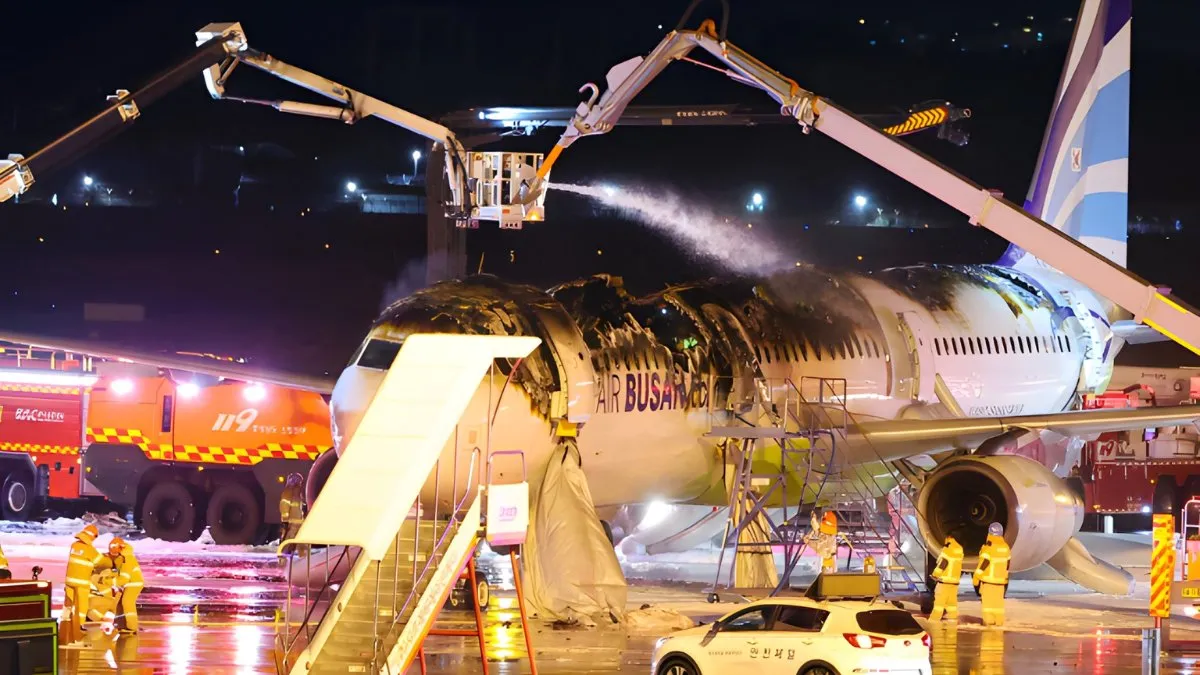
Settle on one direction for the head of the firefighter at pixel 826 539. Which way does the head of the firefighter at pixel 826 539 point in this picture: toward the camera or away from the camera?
away from the camera

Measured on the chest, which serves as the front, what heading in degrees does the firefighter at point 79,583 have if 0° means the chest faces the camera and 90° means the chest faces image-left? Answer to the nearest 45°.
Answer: approximately 225°

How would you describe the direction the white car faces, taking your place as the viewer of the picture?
facing away from the viewer and to the left of the viewer

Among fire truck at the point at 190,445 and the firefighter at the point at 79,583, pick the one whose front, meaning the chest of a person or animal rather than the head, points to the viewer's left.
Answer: the fire truck
